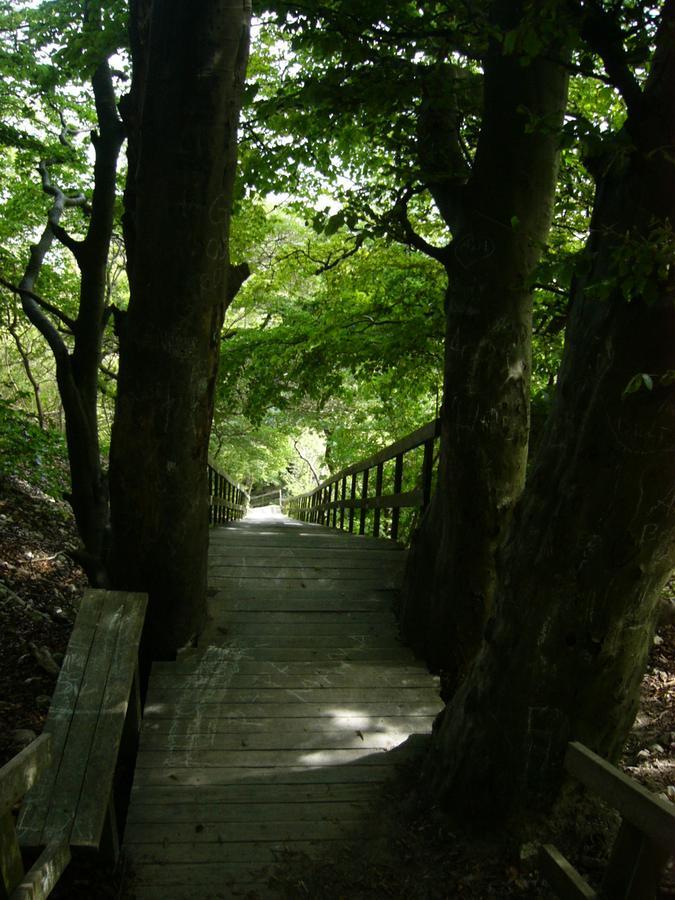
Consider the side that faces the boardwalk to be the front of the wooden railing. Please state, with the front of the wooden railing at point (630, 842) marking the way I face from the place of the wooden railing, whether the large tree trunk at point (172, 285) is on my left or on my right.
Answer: on my right

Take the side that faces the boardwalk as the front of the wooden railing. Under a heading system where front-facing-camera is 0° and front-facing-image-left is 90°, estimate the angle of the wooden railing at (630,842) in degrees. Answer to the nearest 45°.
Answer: approximately 45°

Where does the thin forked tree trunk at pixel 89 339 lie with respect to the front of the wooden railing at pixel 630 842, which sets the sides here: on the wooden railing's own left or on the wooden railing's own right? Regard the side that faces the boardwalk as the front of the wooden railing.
on the wooden railing's own right
